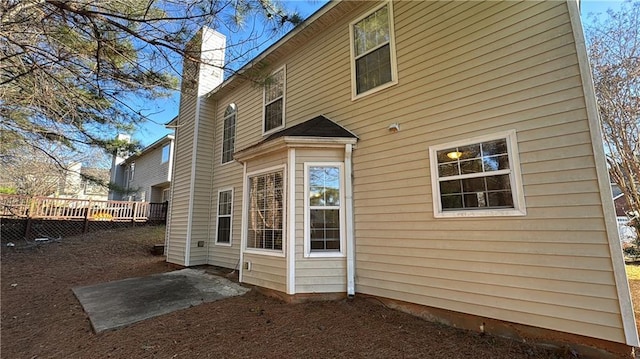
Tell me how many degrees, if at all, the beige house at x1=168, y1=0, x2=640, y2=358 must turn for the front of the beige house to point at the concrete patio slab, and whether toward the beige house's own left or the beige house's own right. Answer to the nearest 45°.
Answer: approximately 135° to the beige house's own left

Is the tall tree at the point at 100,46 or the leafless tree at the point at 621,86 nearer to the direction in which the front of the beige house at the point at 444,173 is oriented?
the leafless tree

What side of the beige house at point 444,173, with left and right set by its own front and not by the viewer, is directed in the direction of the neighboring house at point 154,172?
left

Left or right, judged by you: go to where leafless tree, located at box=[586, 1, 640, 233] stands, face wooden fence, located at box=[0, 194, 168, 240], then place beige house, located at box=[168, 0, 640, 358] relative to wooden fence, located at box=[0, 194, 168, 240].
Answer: left

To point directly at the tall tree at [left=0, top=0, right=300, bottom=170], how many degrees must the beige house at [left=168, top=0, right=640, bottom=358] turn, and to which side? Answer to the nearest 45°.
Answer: approximately 180°

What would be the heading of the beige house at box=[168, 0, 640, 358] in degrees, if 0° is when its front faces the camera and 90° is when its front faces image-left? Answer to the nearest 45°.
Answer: approximately 225°
